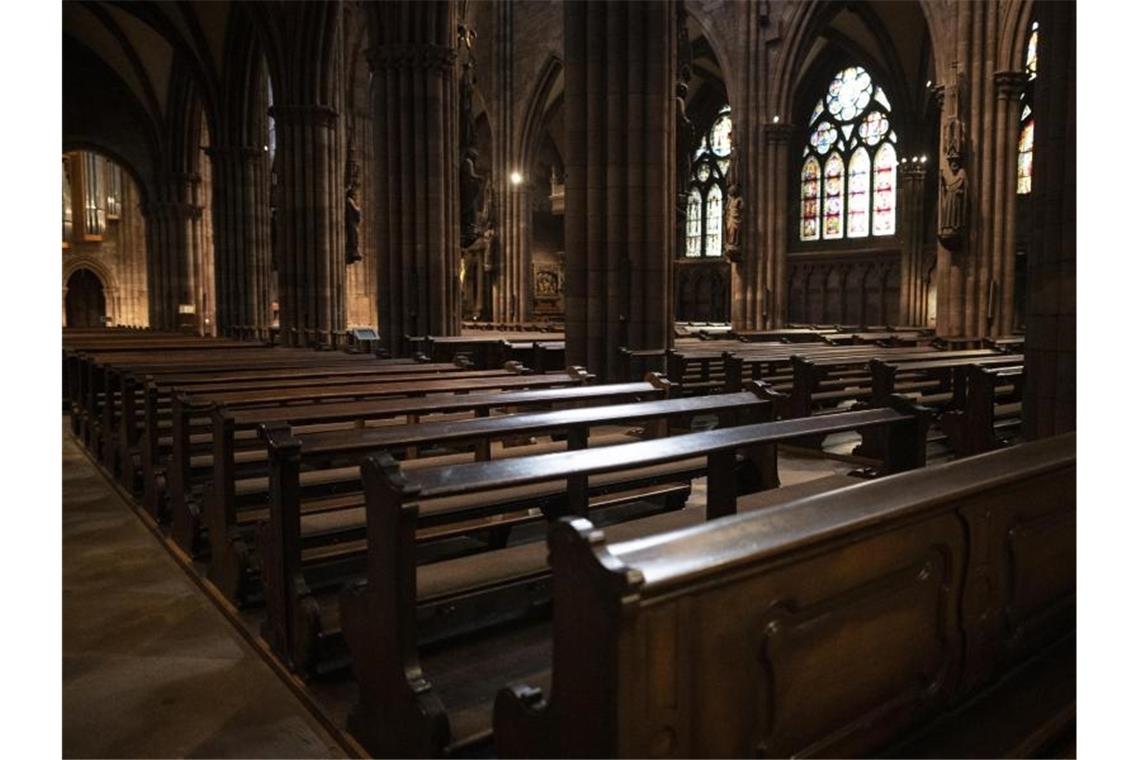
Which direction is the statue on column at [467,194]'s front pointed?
to the viewer's right

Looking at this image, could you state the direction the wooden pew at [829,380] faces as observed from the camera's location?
facing away from the viewer and to the left of the viewer

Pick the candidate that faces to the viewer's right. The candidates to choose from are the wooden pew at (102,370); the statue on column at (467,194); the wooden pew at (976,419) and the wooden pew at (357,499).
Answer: the statue on column

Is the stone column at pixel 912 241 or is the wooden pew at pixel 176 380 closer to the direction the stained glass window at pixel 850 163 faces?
the wooden pew

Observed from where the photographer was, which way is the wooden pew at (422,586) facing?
facing away from the viewer and to the left of the viewer

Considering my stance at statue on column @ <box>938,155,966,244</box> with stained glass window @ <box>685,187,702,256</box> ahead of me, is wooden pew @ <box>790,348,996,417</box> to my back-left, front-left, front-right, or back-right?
back-left

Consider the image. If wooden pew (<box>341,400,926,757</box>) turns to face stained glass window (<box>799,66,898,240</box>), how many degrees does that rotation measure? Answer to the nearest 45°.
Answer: approximately 45° to its right

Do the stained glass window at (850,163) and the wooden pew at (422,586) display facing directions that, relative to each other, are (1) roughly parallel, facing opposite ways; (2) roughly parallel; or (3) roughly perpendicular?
roughly perpendicular

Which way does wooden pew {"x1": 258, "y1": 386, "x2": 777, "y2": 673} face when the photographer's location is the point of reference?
facing away from the viewer and to the left of the viewer

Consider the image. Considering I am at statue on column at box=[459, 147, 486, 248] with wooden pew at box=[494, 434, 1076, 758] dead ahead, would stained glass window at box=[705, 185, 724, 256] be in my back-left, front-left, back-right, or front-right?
back-left
